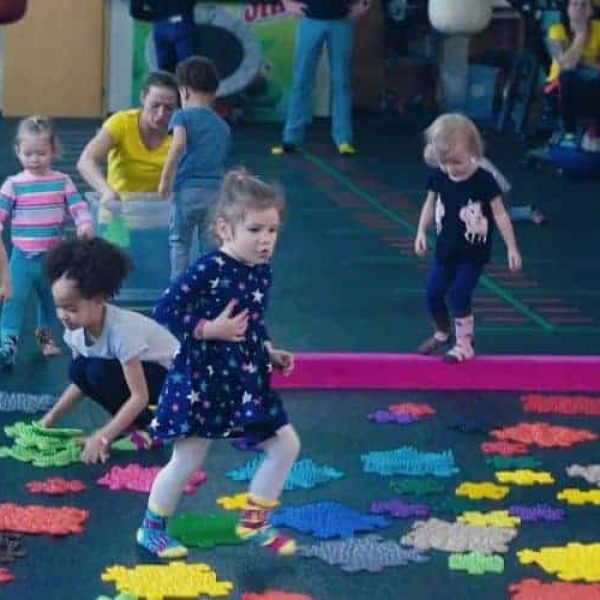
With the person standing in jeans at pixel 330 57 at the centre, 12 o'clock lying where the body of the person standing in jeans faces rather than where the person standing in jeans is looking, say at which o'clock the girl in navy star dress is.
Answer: The girl in navy star dress is roughly at 12 o'clock from the person standing in jeans.

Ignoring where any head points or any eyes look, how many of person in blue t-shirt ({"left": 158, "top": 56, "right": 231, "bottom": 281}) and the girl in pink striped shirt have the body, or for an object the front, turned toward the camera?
1

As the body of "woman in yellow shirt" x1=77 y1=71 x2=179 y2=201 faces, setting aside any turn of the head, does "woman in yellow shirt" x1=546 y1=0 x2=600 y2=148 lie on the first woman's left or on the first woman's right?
on the first woman's left

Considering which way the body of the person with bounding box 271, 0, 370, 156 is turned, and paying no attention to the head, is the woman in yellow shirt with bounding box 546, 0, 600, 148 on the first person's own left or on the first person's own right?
on the first person's own left

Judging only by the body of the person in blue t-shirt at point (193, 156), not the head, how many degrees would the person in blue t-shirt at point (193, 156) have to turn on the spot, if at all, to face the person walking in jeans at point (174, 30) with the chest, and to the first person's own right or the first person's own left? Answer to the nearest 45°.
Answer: approximately 45° to the first person's own right

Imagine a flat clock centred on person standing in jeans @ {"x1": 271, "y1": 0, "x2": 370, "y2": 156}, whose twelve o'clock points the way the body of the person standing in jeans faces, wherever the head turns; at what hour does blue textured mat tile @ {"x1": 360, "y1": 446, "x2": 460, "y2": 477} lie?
The blue textured mat tile is roughly at 12 o'clock from the person standing in jeans.

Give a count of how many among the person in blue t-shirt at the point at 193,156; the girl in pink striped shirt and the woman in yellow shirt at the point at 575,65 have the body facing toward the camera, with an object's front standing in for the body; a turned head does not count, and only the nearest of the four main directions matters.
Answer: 2
